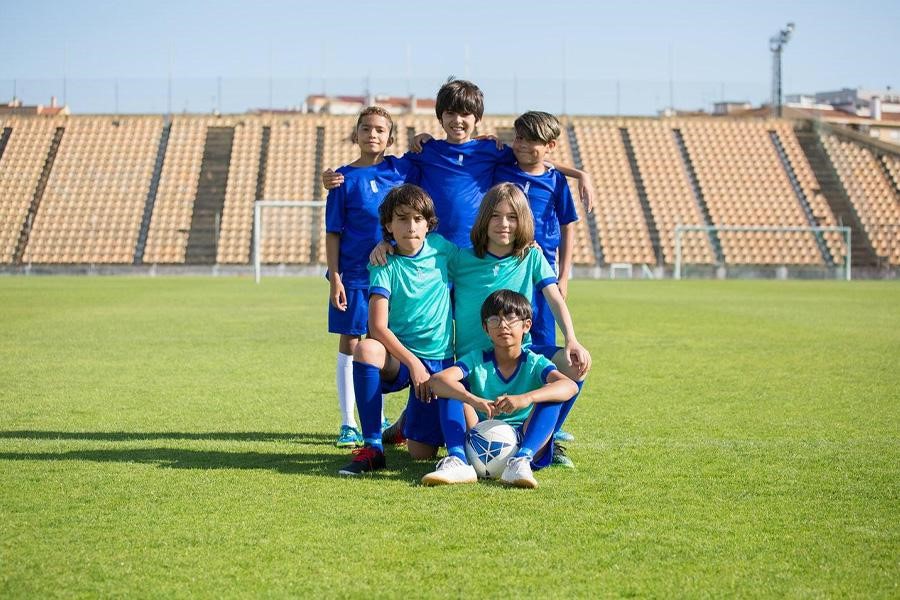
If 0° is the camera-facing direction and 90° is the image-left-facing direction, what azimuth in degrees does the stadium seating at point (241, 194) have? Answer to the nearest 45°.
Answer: approximately 0°

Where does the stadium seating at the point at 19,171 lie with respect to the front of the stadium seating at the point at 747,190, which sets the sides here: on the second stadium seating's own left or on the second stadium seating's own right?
on the second stadium seating's own right

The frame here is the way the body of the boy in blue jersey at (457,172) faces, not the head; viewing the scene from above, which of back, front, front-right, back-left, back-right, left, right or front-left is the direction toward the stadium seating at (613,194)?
back

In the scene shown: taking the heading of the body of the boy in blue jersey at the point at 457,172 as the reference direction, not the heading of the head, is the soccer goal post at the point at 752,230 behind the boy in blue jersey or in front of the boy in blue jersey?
behind

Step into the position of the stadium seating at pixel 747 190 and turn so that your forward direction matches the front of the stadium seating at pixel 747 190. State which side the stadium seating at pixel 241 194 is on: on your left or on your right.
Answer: on your right

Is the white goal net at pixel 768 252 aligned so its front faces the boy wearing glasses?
yes
